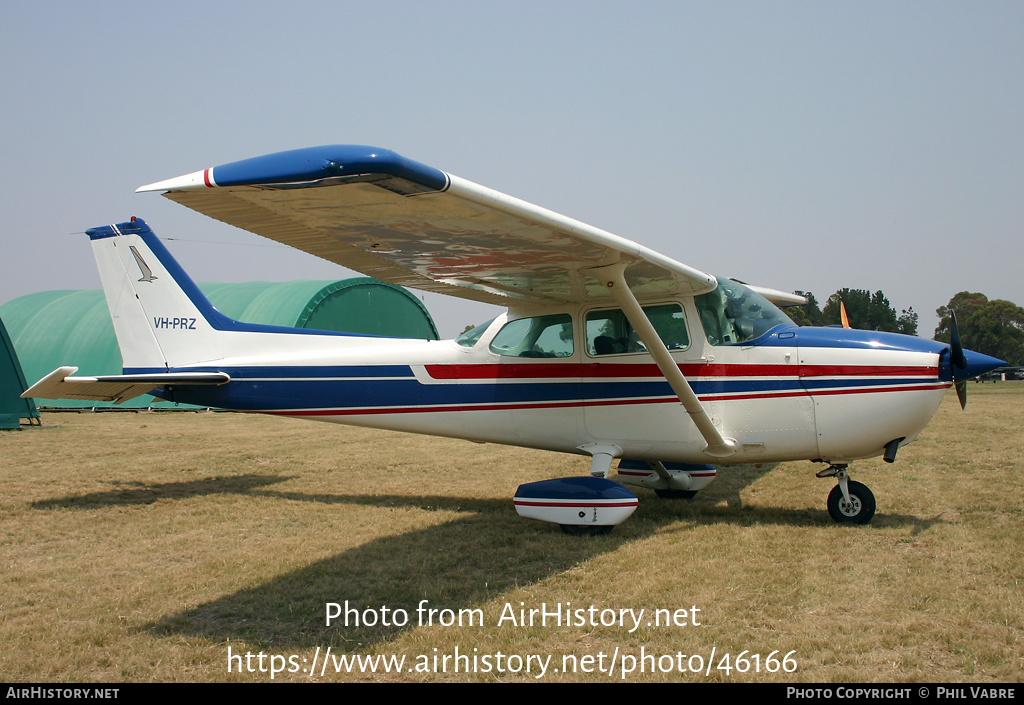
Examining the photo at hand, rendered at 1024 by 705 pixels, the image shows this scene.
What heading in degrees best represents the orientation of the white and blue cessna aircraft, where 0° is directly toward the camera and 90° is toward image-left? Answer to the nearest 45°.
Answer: approximately 270°
